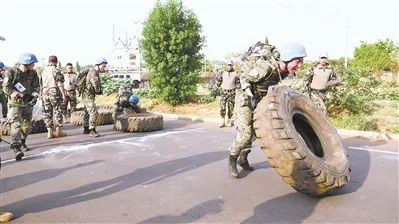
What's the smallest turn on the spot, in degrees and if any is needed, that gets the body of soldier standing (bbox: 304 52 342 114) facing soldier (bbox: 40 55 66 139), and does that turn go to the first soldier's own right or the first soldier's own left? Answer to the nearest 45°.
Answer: approximately 90° to the first soldier's own right

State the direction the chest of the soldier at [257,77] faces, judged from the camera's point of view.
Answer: to the viewer's right

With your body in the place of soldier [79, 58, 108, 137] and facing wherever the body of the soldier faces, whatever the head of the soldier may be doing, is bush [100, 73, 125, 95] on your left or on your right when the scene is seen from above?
on your left

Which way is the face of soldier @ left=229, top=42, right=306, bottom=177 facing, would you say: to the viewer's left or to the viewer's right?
to the viewer's right

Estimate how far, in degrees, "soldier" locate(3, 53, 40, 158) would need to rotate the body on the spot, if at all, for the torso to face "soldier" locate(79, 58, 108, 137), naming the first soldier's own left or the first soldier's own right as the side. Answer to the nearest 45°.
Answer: approximately 90° to the first soldier's own left
